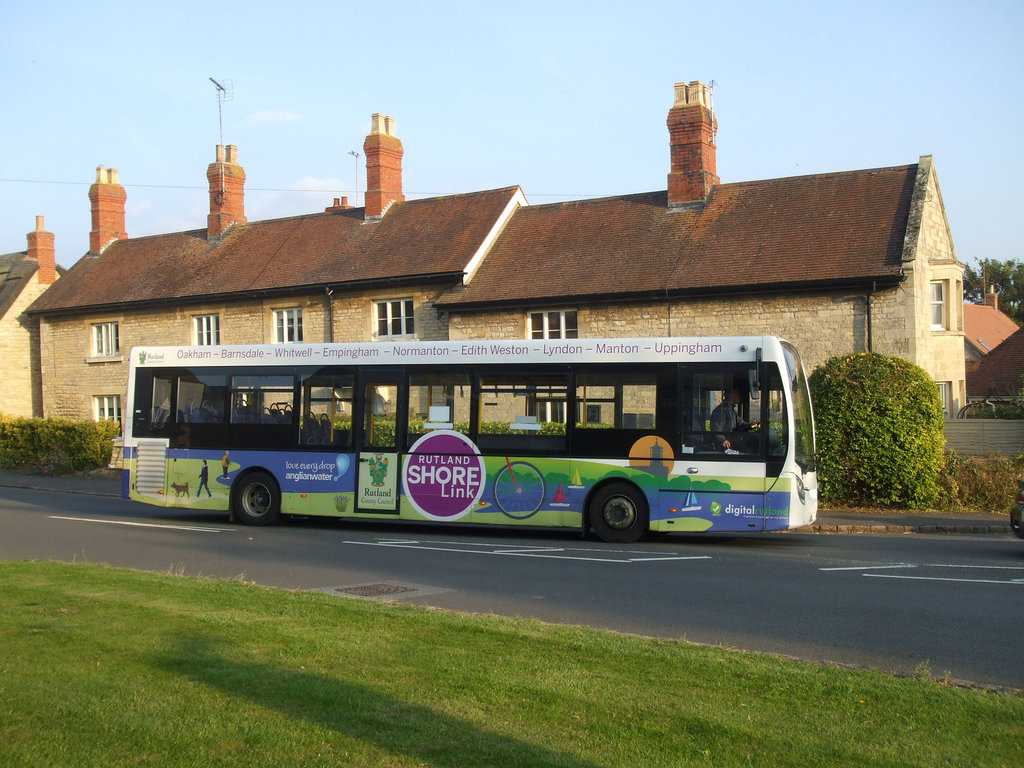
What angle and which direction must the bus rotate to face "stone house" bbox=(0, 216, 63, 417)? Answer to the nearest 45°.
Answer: approximately 135° to its left

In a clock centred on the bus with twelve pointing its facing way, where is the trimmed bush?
The trimmed bush is roughly at 11 o'clock from the bus.

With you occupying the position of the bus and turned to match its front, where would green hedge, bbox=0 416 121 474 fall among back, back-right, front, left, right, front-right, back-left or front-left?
back-left

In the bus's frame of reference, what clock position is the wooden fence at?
The wooden fence is roughly at 11 o'clock from the bus.

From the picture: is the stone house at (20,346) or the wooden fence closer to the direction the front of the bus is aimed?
the wooden fence

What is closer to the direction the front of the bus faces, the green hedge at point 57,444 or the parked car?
the parked car

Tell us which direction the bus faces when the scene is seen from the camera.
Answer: facing to the right of the viewer

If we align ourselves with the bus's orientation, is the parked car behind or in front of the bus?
in front

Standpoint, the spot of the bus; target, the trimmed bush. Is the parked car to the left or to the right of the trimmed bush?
right
